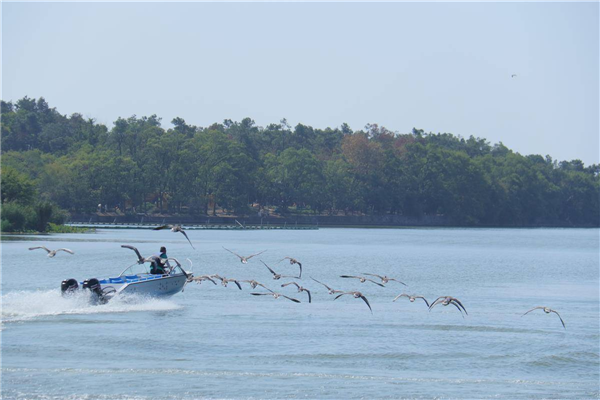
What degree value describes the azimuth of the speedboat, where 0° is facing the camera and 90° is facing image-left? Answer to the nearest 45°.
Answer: approximately 225°
